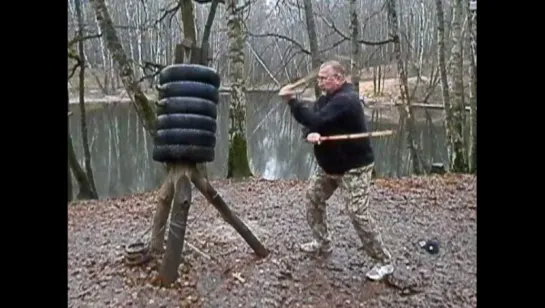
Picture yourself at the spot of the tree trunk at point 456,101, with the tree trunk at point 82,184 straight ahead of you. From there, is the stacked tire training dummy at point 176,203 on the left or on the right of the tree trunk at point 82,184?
left

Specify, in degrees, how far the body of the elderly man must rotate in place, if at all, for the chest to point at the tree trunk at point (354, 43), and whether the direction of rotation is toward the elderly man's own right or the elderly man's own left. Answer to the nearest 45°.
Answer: approximately 90° to the elderly man's own right

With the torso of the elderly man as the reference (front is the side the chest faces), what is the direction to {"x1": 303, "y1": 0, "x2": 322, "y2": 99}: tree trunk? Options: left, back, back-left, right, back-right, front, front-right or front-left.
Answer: right

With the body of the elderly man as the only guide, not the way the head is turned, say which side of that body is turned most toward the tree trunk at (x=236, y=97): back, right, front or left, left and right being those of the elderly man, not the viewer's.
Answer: right

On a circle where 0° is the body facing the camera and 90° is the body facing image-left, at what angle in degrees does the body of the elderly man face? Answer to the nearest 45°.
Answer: approximately 90°
